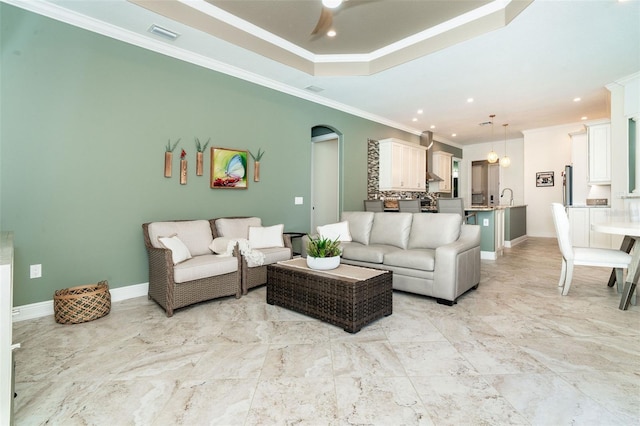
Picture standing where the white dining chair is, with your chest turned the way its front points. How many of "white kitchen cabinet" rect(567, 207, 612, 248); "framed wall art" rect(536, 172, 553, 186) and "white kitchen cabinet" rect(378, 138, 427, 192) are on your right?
0

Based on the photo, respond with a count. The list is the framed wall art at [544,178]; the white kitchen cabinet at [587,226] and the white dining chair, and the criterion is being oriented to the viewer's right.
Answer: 1

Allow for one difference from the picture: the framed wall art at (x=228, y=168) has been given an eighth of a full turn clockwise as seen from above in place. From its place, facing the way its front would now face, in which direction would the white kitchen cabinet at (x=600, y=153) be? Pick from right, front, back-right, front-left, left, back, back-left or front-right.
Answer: left

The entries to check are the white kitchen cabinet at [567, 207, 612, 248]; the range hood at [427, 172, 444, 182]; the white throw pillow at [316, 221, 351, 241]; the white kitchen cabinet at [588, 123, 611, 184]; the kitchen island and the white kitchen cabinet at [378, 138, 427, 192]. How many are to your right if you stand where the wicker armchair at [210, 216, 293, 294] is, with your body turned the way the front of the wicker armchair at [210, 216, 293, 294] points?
0

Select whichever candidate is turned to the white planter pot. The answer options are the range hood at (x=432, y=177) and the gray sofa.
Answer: the gray sofa

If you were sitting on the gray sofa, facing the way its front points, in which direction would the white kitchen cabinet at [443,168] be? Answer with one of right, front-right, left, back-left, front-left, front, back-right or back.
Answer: back-right

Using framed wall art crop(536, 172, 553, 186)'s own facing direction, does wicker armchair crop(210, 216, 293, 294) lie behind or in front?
in front

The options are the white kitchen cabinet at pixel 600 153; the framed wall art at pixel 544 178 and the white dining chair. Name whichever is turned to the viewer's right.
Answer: the white dining chair

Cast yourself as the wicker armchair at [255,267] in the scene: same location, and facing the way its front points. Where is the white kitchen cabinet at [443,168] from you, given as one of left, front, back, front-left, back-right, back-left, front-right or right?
left

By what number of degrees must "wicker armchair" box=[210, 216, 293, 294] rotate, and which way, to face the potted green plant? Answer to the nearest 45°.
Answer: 0° — it already faces it

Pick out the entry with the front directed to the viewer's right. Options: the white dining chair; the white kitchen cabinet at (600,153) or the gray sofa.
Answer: the white dining chair

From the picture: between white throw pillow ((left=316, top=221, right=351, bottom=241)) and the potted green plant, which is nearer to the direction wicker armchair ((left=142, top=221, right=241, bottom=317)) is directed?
the potted green plant

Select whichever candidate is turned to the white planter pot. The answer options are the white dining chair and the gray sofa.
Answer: the gray sofa

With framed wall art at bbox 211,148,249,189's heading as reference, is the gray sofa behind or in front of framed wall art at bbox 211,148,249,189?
in front

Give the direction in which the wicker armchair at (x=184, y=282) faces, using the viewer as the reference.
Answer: facing the viewer and to the right of the viewer

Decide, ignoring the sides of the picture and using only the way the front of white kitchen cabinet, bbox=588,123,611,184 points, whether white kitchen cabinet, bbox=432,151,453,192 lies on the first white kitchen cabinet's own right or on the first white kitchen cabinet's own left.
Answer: on the first white kitchen cabinet's own right
